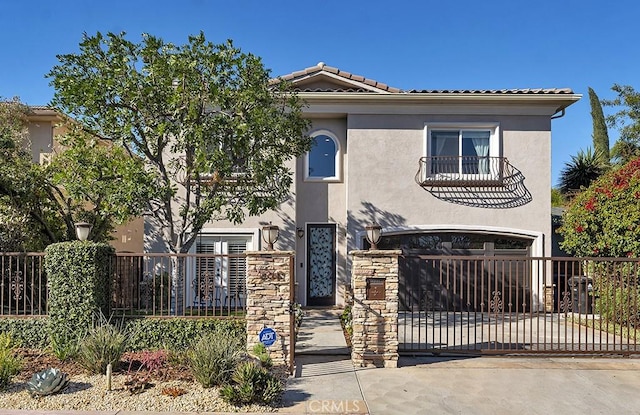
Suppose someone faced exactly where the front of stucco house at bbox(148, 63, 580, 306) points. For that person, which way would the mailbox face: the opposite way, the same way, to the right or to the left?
the same way

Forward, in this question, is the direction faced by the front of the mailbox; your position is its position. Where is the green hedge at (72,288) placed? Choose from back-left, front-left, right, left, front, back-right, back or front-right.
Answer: right

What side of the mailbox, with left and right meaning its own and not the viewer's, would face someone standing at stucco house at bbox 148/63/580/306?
back

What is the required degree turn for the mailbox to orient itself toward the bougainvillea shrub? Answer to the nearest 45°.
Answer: approximately 135° to its left

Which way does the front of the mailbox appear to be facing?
toward the camera

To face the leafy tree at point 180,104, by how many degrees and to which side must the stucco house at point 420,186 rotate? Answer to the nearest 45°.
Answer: approximately 45° to its right

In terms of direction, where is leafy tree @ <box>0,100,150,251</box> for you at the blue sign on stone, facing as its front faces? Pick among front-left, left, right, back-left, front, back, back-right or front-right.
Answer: back-right

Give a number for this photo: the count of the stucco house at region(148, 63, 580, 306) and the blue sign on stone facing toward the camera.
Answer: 2

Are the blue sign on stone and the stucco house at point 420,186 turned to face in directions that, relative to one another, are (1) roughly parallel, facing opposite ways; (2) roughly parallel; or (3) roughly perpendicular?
roughly parallel

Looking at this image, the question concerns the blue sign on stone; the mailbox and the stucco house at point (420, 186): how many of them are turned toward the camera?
3

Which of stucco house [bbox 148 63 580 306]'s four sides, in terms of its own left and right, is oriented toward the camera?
front
